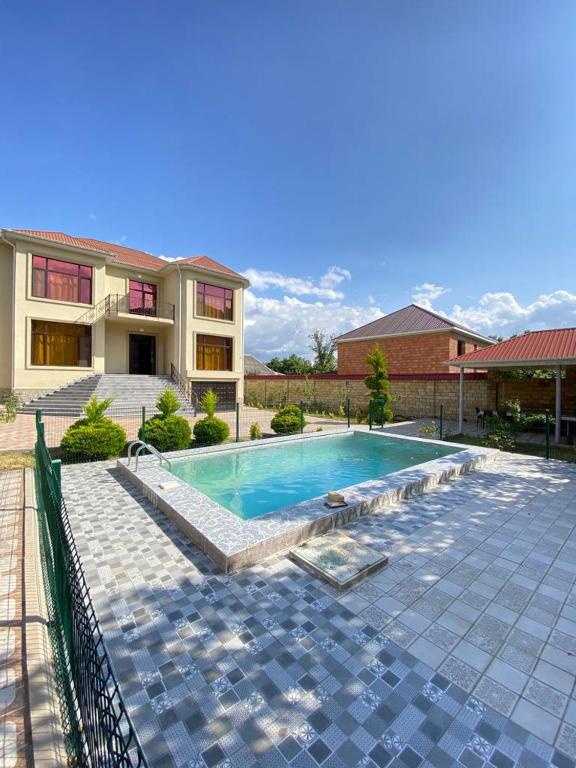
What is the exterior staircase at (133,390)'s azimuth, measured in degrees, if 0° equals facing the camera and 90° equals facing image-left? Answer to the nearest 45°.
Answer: approximately 0°

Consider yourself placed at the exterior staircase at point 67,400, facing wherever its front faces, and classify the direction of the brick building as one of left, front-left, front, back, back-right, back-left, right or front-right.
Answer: left

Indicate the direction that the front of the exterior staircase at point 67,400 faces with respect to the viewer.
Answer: facing the viewer

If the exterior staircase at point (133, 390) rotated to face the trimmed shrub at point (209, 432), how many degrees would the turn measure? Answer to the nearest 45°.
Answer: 0° — it already faces it

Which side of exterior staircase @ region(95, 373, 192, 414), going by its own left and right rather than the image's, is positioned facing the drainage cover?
front

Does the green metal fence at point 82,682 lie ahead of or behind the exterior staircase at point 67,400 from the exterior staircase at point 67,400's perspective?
ahead

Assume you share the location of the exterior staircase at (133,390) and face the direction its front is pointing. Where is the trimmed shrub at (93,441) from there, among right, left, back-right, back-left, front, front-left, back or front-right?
front

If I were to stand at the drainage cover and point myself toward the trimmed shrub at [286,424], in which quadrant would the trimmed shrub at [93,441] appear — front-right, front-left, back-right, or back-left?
front-left
